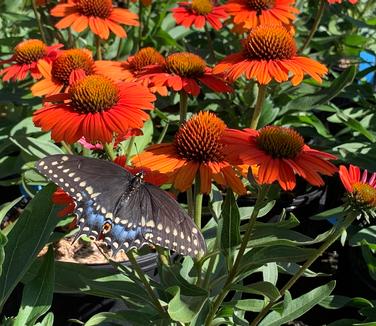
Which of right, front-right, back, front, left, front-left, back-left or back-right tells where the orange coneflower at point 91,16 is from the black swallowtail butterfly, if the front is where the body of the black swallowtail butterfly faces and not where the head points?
front-left

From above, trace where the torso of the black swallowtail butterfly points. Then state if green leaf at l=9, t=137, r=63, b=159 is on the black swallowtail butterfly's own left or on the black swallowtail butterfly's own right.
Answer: on the black swallowtail butterfly's own left

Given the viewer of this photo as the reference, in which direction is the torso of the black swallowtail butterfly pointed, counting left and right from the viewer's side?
facing away from the viewer and to the right of the viewer

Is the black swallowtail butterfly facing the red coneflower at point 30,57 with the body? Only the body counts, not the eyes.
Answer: no

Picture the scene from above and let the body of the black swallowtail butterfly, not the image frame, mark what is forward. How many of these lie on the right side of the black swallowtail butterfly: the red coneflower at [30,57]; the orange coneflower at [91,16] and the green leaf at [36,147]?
0

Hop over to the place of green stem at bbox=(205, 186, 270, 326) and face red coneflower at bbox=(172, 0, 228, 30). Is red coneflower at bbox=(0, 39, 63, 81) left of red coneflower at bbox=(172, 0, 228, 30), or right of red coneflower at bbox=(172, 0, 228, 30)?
left

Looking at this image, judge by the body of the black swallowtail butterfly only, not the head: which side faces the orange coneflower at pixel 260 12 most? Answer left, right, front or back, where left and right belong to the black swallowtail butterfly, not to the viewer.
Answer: front

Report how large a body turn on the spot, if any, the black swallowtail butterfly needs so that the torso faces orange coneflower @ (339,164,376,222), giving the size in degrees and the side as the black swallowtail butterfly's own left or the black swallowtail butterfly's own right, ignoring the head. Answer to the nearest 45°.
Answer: approximately 45° to the black swallowtail butterfly's own right

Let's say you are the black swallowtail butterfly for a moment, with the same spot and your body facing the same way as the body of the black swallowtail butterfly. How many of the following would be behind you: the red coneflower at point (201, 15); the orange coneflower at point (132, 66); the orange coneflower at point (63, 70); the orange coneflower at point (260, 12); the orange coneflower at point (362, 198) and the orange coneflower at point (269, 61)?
0
